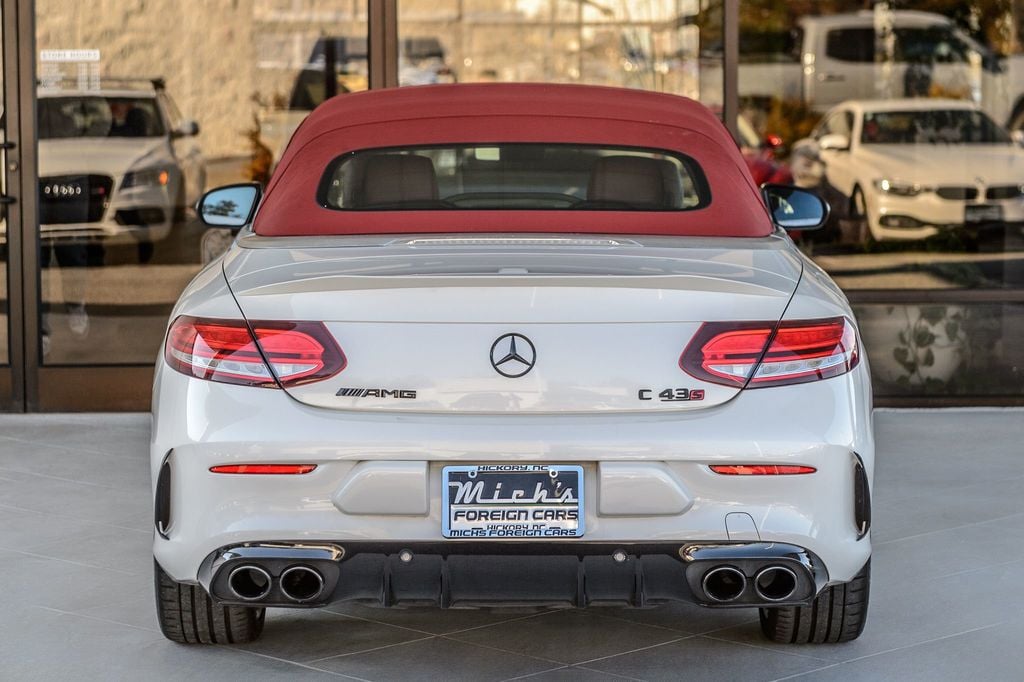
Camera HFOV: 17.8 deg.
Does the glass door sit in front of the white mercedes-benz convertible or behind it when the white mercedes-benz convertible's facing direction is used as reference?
in front

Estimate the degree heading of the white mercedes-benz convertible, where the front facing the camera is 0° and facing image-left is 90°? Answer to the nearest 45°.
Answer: approximately 180°
